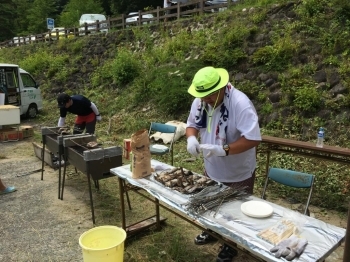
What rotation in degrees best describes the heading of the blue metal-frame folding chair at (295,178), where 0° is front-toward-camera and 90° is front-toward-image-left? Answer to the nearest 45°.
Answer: approximately 45°

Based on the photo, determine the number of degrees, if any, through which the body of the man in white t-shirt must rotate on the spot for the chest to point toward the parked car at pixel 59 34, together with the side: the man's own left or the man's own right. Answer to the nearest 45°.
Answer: approximately 90° to the man's own right

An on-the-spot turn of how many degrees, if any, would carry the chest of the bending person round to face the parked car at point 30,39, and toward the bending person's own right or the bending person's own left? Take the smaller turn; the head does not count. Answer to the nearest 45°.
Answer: approximately 135° to the bending person's own right

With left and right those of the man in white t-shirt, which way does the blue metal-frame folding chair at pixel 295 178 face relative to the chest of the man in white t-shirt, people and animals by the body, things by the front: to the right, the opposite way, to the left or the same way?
the same way

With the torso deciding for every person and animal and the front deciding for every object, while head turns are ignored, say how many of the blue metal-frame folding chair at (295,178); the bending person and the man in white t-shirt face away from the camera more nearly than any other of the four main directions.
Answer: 0

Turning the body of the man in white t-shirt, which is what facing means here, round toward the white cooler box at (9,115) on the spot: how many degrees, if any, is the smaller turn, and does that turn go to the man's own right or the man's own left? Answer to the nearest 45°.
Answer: approximately 90° to the man's own right

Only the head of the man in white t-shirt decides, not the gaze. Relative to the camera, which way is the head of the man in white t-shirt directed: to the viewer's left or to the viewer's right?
to the viewer's left

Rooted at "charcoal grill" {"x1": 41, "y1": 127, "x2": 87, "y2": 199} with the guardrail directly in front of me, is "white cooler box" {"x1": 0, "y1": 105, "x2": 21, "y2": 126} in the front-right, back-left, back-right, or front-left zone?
front-left

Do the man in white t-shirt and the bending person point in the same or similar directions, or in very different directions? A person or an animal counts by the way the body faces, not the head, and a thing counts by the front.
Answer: same or similar directions

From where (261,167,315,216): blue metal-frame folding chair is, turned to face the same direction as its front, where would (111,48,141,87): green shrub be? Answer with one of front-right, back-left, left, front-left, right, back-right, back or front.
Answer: right

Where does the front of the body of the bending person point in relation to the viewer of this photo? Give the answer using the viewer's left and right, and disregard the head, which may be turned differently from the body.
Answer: facing the viewer and to the left of the viewer

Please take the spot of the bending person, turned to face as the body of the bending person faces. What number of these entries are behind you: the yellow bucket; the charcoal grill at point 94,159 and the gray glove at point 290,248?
0

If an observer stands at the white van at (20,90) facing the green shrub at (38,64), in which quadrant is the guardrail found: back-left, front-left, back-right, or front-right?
front-right
